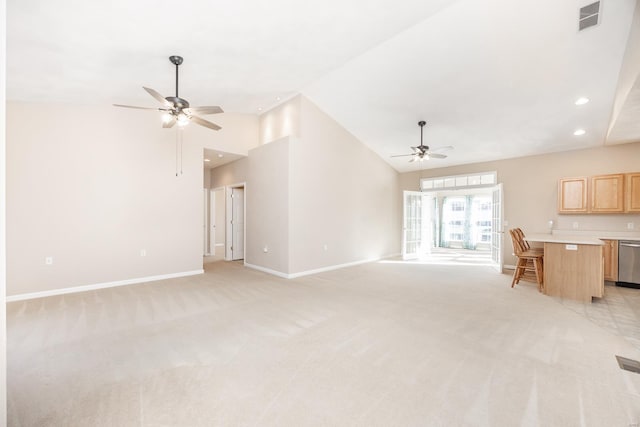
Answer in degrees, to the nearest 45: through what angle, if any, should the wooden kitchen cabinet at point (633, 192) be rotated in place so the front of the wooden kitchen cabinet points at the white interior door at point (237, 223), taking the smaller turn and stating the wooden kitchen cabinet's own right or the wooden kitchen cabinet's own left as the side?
approximately 45° to the wooden kitchen cabinet's own right

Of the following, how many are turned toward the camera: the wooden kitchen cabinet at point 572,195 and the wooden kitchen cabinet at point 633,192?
2

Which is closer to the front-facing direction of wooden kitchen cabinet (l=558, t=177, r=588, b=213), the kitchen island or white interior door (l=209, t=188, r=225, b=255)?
the kitchen island

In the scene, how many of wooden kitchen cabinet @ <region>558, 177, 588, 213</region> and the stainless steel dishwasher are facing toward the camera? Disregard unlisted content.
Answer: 2

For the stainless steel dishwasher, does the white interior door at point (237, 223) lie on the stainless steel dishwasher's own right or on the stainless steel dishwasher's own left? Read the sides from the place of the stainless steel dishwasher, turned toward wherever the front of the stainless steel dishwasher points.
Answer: on the stainless steel dishwasher's own right

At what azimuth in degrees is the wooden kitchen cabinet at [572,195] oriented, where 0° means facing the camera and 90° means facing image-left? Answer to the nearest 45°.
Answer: approximately 0°

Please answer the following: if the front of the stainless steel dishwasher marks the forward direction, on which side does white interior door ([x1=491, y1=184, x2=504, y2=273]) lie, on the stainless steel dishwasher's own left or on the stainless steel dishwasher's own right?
on the stainless steel dishwasher's own right
